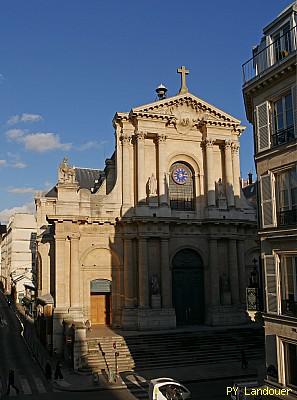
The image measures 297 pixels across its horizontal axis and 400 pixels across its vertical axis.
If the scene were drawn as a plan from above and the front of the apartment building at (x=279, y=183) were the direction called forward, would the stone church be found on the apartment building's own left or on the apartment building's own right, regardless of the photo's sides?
on the apartment building's own right

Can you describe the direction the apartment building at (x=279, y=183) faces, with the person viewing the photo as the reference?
facing the viewer and to the left of the viewer
